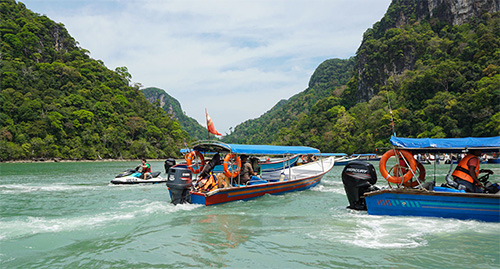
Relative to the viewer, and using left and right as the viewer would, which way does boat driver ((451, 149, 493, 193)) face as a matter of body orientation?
facing to the right of the viewer

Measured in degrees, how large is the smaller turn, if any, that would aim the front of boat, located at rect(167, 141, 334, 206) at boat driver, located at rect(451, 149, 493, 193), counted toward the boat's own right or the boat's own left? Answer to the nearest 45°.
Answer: approximately 90° to the boat's own right

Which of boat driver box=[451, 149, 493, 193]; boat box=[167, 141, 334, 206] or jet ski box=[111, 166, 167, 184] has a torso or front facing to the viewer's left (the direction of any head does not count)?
the jet ski

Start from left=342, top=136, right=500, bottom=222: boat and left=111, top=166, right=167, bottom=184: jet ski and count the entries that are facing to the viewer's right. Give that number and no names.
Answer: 1

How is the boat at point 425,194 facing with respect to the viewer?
to the viewer's right

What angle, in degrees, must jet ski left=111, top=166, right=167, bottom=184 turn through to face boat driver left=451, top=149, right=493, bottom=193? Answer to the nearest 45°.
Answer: approximately 135° to its left

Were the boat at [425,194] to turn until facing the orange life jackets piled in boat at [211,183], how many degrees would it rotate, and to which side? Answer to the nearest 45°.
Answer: approximately 180°

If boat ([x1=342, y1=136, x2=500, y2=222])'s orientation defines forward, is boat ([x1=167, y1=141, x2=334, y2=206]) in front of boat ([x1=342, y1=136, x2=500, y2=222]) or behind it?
behind

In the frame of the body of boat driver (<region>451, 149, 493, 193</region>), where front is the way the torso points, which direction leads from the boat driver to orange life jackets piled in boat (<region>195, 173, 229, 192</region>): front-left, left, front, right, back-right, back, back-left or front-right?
back

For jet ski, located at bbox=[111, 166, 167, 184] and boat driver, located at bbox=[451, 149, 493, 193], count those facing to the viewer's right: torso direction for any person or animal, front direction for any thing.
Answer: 1

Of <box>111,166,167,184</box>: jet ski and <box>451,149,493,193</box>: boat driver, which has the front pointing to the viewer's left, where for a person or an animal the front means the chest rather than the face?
the jet ski

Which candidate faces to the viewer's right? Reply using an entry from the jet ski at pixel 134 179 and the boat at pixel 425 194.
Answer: the boat

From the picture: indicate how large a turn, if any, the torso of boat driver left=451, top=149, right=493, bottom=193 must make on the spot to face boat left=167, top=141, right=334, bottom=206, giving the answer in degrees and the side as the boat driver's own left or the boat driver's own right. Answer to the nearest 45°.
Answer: approximately 180°

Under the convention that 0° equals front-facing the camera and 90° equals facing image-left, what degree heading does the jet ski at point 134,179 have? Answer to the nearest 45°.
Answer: approximately 90°

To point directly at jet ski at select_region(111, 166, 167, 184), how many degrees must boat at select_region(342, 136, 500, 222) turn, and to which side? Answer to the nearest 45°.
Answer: approximately 180°
